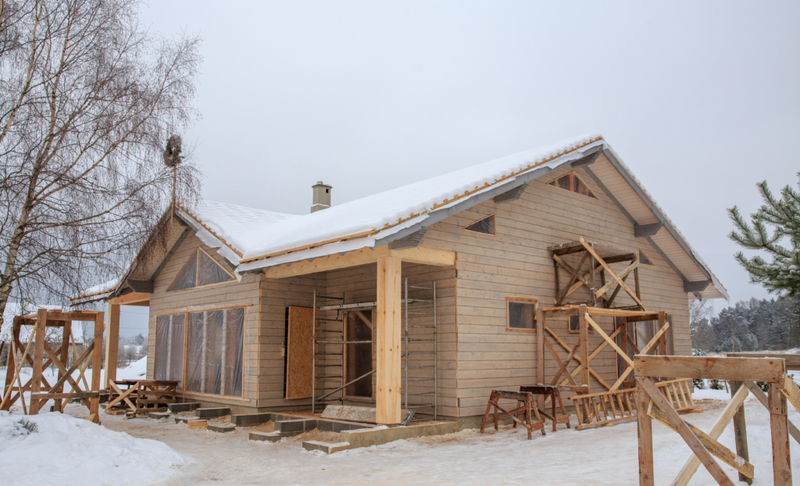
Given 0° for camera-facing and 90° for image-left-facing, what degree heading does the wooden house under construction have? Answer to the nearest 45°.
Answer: approximately 45°

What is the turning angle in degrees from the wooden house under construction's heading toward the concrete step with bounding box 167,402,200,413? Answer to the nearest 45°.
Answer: approximately 45° to its right

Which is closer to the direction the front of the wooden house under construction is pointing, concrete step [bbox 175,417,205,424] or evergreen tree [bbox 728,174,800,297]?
the concrete step

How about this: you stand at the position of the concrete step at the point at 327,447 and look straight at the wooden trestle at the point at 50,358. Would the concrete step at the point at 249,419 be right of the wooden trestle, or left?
right

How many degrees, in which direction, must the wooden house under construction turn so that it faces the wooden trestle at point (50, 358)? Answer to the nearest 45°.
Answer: approximately 45° to its right

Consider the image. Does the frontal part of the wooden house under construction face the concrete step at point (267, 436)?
yes
